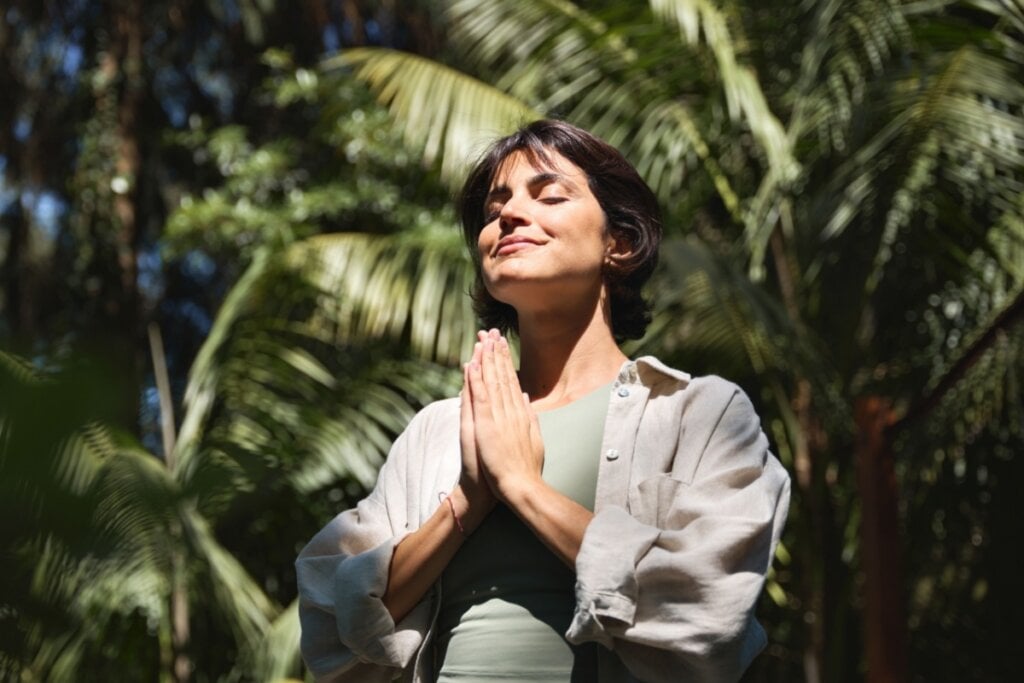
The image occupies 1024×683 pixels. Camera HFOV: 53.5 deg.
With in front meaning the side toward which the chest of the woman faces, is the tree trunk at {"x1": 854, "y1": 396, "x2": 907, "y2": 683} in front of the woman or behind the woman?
behind

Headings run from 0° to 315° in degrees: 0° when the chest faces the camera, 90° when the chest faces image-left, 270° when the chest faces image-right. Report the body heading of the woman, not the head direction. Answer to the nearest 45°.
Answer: approximately 45°
